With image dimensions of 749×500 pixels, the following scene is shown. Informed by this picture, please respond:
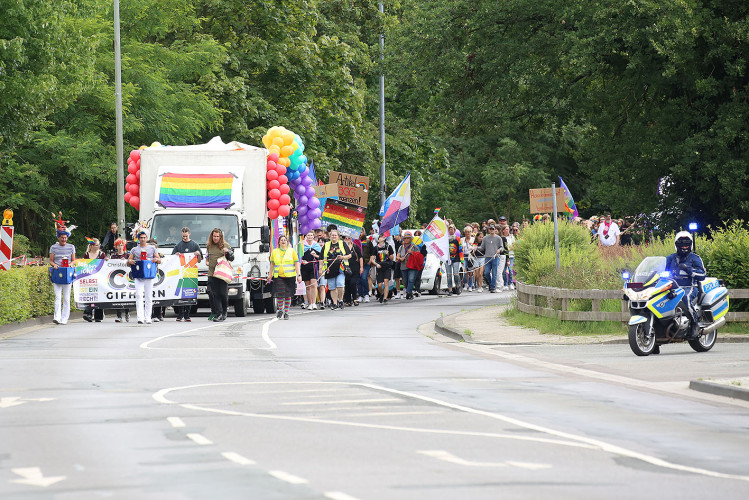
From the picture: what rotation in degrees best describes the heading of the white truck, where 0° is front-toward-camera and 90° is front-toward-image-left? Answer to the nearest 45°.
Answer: approximately 0°

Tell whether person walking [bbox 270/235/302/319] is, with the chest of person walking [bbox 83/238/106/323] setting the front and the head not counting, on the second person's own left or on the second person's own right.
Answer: on the second person's own left

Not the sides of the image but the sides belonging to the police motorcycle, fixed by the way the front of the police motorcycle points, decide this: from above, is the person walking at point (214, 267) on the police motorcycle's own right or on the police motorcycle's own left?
on the police motorcycle's own right

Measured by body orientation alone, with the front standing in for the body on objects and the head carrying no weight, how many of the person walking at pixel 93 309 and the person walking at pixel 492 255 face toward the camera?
2

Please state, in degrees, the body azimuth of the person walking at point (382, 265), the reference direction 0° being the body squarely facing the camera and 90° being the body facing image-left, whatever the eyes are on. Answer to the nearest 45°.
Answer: approximately 0°
